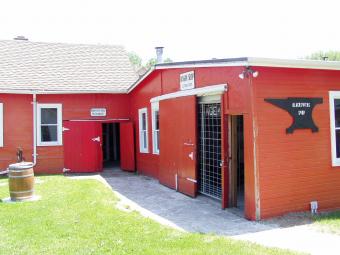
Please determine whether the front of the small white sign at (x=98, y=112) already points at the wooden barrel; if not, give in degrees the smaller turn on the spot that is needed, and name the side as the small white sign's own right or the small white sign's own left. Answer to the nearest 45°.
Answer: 0° — it already faces it

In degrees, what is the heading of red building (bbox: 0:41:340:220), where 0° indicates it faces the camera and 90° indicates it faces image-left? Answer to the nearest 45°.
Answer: approximately 45°

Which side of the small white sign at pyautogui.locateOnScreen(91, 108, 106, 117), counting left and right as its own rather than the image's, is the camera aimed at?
front

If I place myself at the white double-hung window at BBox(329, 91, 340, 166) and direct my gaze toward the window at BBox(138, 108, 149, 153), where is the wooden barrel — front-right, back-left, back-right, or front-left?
front-left

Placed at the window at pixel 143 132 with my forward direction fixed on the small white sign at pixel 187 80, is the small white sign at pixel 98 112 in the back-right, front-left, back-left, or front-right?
back-right
